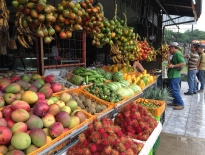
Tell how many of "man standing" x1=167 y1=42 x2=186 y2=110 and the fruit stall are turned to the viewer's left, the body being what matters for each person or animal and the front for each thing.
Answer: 1

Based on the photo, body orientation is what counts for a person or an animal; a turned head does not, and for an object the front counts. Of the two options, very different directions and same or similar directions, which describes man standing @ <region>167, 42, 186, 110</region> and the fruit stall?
very different directions

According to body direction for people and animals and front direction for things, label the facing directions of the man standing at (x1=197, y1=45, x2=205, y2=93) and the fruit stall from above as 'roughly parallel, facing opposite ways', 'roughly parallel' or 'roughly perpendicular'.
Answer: roughly parallel, facing opposite ways

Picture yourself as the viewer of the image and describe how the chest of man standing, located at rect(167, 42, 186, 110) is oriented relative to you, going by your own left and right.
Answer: facing to the left of the viewer

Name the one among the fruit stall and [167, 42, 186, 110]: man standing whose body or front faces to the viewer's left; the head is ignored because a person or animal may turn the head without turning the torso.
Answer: the man standing

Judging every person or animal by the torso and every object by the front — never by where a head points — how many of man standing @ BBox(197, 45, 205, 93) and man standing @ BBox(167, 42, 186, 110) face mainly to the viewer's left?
2

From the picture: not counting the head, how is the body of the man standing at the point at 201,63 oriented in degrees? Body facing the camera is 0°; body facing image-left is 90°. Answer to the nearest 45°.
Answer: approximately 90°

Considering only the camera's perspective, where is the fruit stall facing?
facing the viewer and to the right of the viewer

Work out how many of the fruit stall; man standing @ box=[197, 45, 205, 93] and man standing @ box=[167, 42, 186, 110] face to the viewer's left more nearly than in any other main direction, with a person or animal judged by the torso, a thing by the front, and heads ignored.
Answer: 2

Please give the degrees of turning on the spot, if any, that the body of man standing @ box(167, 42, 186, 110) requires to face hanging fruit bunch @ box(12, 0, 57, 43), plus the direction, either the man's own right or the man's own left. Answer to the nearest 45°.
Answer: approximately 90° to the man's own left
